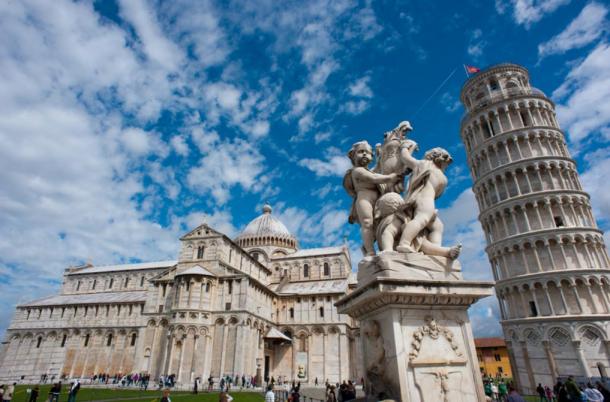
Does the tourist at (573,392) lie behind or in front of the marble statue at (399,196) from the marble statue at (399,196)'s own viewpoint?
behind

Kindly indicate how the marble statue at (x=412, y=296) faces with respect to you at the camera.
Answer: facing the viewer

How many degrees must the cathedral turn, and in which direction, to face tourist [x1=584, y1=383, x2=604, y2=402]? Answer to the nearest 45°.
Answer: approximately 135° to its left

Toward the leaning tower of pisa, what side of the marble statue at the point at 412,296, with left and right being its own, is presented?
back

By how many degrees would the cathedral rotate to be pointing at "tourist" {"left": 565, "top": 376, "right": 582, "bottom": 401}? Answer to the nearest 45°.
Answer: approximately 135° to its left

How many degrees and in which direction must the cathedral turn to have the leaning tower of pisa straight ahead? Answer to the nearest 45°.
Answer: approximately 180°

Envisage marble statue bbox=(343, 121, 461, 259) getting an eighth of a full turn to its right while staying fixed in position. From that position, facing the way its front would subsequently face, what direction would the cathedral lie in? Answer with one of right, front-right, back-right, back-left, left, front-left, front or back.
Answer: right

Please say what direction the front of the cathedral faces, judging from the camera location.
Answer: facing away from the viewer and to the left of the viewer

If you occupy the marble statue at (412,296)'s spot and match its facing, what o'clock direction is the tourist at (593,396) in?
The tourist is roughly at 7 o'clock from the marble statue.

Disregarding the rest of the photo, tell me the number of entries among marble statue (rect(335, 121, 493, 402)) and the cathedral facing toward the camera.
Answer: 1

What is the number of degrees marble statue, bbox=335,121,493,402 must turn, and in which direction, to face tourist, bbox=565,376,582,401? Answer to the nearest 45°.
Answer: approximately 135° to its left
